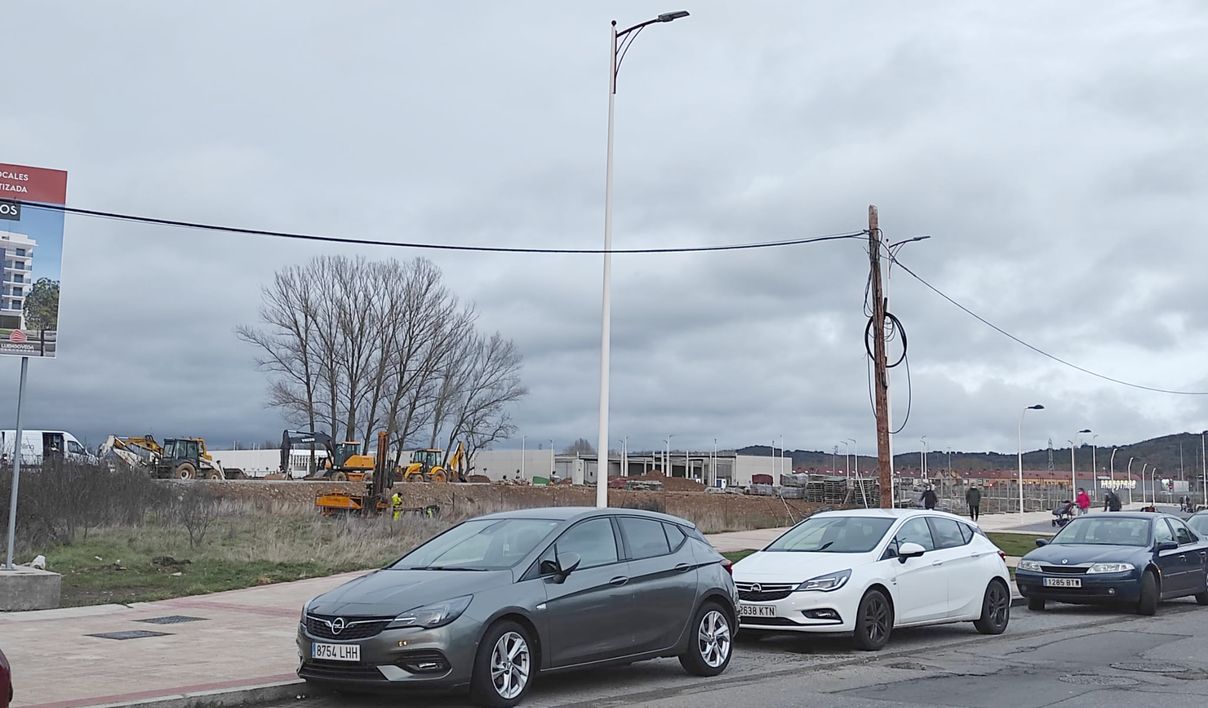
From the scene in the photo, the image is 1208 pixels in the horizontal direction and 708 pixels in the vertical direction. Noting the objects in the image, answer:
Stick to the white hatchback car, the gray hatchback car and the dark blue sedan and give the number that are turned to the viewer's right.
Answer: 0

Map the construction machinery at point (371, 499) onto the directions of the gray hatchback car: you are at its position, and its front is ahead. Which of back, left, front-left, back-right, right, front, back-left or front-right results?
back-right

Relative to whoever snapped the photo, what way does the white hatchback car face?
facing the viewer and to the left of the viewer

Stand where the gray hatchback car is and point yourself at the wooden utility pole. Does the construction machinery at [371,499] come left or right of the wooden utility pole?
left

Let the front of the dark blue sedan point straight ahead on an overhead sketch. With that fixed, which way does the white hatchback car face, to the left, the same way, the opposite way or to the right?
the same way

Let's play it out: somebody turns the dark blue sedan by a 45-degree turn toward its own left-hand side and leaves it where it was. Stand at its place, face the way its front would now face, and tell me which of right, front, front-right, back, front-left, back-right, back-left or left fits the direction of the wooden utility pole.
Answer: back-right

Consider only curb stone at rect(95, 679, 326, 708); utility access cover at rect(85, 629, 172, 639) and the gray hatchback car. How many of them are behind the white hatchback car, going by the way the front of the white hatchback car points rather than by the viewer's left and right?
0

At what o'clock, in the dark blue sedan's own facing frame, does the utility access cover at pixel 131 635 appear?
The utility access cover is roughly at 12 o'clock from the dark blue sedan.

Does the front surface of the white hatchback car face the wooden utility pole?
no

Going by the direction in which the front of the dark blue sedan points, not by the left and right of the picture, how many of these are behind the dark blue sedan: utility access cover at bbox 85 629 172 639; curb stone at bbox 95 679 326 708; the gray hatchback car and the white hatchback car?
0

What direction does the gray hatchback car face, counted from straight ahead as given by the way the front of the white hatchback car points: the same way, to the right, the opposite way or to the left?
the same way

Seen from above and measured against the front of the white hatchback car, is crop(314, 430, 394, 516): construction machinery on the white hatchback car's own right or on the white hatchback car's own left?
on the white hatchback car's own right

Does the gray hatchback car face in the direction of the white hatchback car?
no

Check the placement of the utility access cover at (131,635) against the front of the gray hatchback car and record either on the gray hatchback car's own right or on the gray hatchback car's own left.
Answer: on the gray hatchback car's own right
